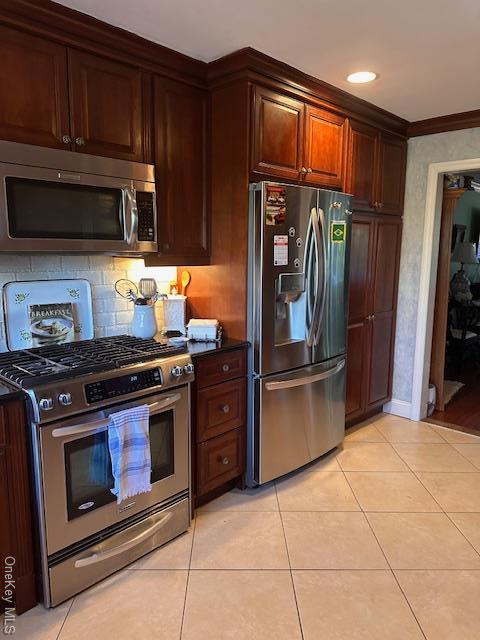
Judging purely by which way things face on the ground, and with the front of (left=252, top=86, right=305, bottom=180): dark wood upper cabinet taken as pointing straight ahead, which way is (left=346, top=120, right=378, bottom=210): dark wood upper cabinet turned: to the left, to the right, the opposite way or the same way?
the same way

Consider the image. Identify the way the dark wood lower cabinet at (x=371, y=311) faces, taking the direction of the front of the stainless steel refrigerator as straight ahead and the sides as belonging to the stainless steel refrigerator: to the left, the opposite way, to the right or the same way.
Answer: the same way

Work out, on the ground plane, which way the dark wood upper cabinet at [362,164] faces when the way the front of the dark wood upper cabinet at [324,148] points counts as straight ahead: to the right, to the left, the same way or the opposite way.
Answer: the same way

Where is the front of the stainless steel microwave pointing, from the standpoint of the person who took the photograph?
facing the viewer and to the right of the viewer

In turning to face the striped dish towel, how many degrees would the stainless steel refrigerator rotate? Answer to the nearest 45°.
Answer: approximately 90° to its right

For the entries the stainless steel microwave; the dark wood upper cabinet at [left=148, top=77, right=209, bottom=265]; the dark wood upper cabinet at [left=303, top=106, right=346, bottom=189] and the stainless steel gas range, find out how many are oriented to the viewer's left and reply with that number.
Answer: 0

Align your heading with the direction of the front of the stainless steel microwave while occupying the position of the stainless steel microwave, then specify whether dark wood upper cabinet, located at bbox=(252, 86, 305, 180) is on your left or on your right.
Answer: on your left

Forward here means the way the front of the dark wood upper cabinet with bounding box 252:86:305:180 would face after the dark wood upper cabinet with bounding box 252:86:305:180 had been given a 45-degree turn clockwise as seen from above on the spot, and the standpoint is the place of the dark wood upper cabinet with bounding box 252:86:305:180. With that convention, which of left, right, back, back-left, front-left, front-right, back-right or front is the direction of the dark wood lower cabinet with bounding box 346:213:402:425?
back-left

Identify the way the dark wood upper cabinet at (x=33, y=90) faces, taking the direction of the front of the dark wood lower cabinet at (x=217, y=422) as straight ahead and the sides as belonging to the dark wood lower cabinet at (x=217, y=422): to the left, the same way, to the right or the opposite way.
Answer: the same way

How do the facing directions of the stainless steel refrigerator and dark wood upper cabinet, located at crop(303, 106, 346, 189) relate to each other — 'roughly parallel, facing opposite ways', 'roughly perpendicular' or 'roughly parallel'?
roughly parallel

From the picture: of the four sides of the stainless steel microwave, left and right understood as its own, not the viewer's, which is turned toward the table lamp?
left

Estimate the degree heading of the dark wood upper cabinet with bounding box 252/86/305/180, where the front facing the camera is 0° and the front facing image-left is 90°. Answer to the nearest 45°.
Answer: approximately 315°

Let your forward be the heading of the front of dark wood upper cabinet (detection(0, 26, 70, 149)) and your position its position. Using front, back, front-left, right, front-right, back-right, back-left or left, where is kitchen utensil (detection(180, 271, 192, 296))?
left

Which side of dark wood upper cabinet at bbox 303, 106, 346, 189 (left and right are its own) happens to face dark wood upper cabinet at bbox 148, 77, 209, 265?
right
